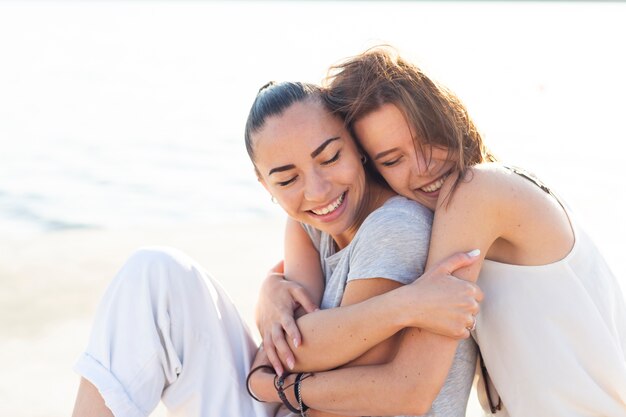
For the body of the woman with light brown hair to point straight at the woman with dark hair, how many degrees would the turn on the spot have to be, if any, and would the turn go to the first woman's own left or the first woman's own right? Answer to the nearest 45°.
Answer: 0° — they already face them

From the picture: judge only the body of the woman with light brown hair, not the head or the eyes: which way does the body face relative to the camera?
to the viewer's left
